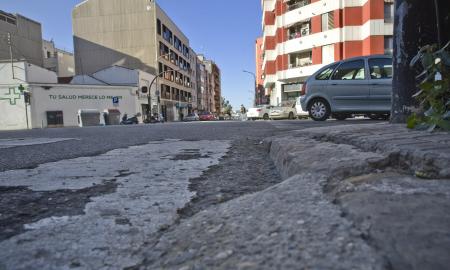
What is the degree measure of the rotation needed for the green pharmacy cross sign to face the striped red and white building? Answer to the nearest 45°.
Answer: approximately 45° to its left

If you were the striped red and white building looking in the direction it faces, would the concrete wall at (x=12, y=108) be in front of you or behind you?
in front

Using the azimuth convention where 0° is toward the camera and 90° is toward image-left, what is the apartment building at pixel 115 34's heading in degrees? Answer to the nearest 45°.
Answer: approximately 270°

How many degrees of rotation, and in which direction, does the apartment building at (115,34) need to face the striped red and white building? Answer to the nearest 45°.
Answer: approximately 45° to its right

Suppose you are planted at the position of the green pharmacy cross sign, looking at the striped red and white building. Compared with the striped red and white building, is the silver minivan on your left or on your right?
right

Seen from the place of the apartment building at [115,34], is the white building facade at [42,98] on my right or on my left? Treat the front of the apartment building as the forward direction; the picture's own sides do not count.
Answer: on my right

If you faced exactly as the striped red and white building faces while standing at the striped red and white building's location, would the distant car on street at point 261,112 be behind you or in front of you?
in front

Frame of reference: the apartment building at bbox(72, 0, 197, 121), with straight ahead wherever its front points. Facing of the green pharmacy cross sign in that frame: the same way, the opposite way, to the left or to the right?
to the right

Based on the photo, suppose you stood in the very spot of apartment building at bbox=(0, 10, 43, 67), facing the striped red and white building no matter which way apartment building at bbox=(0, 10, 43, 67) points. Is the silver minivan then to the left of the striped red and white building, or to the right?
right

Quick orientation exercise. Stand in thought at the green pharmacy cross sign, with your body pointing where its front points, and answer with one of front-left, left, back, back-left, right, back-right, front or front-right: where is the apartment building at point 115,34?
back-left

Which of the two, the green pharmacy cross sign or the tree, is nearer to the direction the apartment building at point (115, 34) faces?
the tree
